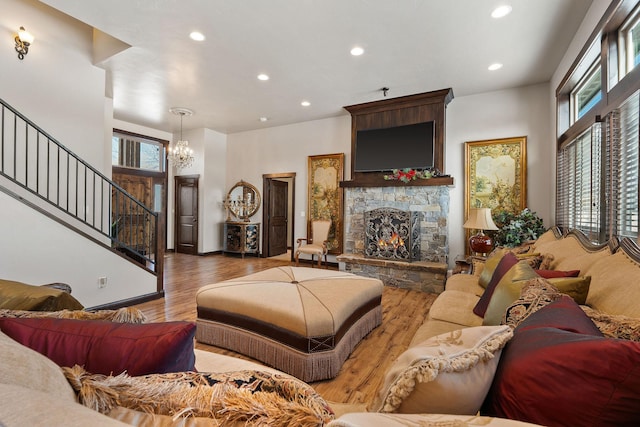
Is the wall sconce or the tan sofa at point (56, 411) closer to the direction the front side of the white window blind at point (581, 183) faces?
the wall sconce

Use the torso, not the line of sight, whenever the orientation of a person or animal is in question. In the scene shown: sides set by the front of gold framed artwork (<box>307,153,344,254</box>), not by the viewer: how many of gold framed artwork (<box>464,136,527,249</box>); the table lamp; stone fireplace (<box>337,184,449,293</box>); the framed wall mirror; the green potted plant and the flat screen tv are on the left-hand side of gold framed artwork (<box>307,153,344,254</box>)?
5

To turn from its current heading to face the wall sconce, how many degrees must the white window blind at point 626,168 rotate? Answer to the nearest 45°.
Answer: approximately 45° to its left

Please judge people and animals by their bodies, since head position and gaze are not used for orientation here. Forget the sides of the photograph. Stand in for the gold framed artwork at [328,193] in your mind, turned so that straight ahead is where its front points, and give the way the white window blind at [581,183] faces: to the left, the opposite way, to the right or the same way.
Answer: to the right

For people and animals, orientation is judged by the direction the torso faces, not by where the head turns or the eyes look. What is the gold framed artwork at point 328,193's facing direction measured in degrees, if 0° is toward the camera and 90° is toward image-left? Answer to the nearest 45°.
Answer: approximately 45°

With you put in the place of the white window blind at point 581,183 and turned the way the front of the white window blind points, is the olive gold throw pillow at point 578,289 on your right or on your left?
on your left

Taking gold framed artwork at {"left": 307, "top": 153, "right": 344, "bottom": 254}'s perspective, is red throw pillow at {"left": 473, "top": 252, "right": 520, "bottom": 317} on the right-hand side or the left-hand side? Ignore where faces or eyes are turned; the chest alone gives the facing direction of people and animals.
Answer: on its left

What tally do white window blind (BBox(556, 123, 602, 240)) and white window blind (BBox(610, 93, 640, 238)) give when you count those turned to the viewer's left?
2

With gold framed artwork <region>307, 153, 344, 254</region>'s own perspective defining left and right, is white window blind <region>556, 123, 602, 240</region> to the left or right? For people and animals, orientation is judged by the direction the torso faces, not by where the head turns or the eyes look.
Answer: on its left

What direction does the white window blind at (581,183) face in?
to the viewer's left

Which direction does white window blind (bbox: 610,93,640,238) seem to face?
to the viewer's left

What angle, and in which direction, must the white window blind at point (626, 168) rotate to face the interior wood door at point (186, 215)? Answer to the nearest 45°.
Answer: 0° — it already faces it

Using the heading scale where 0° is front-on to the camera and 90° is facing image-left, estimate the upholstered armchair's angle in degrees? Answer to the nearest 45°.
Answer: approximately 45°
